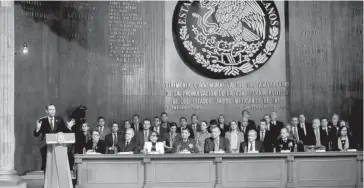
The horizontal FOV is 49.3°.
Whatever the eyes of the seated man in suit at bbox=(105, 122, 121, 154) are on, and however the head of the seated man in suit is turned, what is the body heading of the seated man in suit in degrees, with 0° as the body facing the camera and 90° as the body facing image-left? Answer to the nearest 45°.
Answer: approximately 0°

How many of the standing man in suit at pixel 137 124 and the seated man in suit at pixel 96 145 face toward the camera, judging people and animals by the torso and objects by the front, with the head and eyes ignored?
2

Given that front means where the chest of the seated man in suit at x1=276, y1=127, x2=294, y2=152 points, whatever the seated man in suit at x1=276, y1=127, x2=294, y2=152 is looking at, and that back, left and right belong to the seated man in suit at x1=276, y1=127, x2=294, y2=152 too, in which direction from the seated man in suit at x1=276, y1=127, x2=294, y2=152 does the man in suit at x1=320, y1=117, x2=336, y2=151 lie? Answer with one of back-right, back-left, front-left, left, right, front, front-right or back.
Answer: back-left

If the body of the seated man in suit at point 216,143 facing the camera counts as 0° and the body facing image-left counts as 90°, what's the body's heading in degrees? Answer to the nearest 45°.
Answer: approximately 0°

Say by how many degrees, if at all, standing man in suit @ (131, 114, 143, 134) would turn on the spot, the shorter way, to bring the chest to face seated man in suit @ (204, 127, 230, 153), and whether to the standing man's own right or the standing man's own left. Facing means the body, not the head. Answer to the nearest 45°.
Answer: approximately 45° to the standing man's own left

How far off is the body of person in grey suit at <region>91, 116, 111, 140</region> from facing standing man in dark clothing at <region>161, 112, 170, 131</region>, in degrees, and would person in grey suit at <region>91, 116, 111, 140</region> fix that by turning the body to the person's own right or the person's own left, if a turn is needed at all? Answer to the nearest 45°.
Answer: approximately 90° to the person's own left
